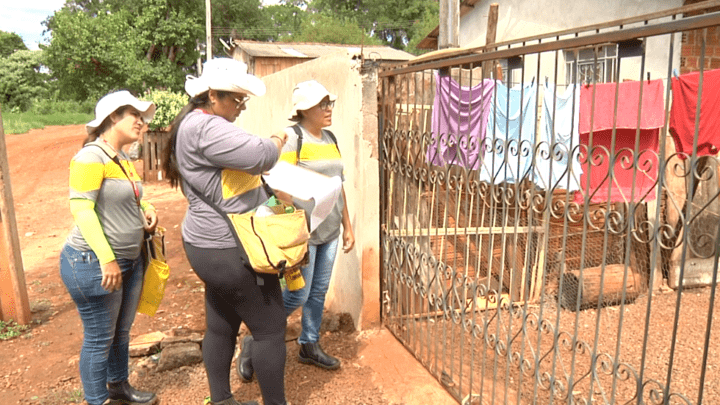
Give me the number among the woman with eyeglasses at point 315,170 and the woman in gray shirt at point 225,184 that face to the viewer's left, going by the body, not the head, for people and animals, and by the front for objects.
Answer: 0

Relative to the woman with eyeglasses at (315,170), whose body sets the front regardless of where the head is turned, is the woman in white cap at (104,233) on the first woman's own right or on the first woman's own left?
on the first woman's own right

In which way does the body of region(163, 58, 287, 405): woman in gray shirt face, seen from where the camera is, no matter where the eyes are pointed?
to the viewer's right

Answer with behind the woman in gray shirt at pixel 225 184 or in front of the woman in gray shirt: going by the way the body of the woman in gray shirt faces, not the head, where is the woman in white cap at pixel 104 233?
behind

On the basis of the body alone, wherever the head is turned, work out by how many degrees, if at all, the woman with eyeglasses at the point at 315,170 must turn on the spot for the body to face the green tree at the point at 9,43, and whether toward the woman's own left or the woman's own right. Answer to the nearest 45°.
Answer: approximately 180°

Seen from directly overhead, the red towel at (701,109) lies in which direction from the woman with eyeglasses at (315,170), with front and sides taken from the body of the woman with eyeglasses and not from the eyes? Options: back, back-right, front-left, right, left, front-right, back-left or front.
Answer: front-left

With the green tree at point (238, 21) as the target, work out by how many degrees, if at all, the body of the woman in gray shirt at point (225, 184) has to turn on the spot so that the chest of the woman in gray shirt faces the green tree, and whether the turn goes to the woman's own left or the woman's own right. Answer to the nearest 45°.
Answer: approximately 90° to the woman's own left

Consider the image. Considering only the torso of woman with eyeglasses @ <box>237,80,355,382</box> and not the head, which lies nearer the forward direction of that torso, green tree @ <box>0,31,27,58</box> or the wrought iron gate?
the wrought iron gate

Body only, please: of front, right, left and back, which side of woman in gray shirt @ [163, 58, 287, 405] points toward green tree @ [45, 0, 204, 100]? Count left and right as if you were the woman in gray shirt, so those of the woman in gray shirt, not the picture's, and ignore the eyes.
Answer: left

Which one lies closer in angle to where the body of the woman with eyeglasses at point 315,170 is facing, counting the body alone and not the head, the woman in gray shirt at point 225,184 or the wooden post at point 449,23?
the woman in gray shirt

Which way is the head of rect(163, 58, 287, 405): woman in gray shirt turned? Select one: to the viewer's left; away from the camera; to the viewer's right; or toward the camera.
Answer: to the viewer's right

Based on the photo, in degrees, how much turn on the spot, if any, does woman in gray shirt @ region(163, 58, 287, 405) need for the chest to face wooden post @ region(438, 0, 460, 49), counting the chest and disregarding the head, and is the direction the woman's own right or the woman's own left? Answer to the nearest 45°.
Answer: approximately 45° to the woman's own left
